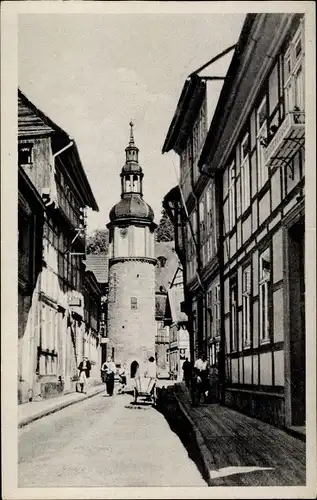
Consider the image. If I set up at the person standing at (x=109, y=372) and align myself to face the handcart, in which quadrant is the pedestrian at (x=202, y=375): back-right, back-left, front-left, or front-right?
front-left
